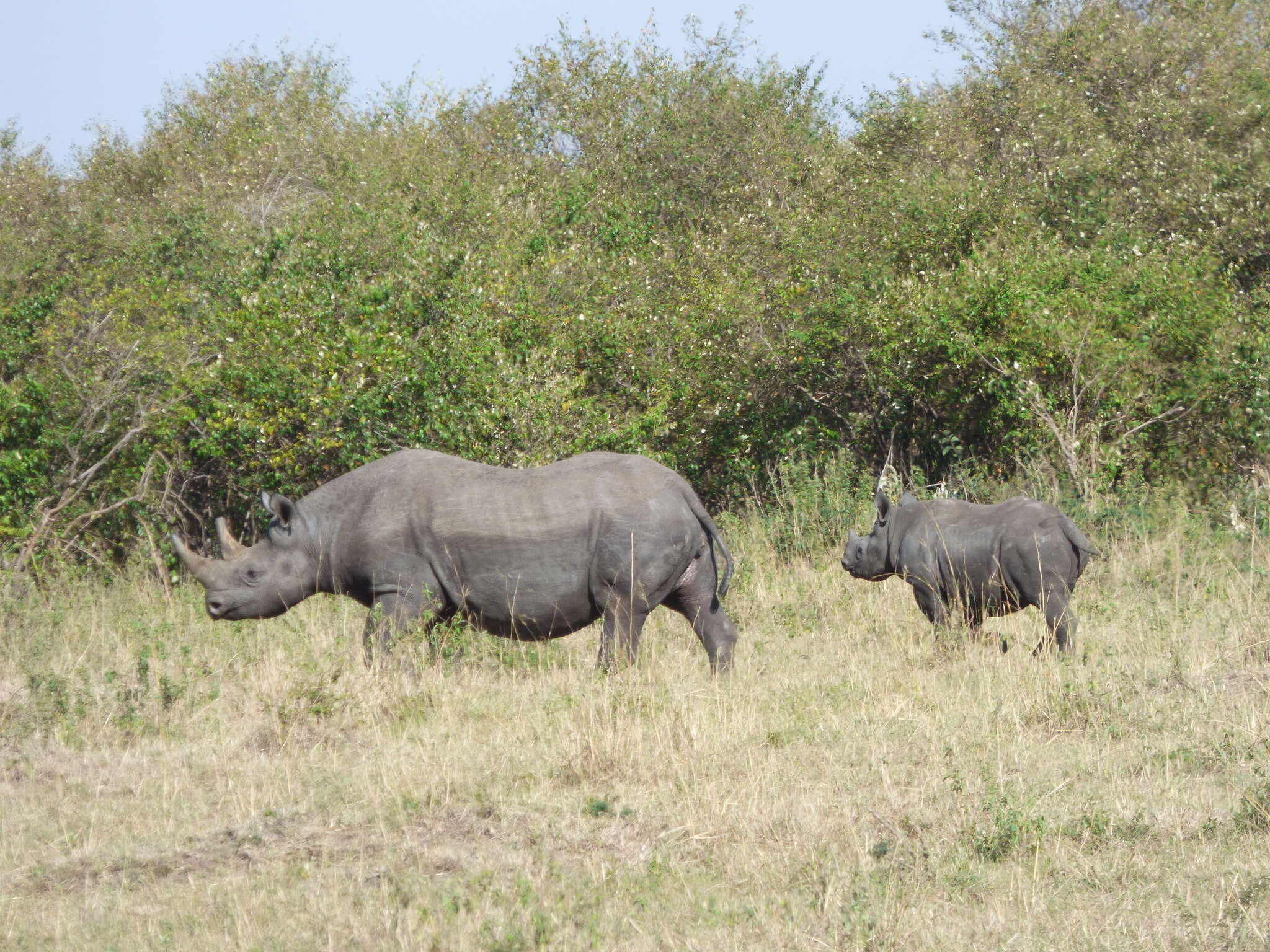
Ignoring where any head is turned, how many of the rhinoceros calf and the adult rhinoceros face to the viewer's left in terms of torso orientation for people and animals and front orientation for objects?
2

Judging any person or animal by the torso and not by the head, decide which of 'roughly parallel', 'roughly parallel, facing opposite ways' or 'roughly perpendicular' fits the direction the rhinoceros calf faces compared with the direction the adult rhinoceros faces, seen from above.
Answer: roughly parallel

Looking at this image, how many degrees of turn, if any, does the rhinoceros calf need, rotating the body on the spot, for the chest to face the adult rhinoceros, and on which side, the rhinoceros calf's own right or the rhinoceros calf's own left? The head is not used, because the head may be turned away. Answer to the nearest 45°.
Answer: approximately 45° to the rhinoceros calf's own left

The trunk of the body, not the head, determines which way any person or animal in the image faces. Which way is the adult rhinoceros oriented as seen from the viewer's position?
to the viewer's left

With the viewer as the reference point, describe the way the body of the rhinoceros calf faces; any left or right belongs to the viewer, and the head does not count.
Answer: facing to the left of the viewer

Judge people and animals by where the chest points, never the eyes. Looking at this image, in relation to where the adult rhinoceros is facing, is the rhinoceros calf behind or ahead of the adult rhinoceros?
behind
